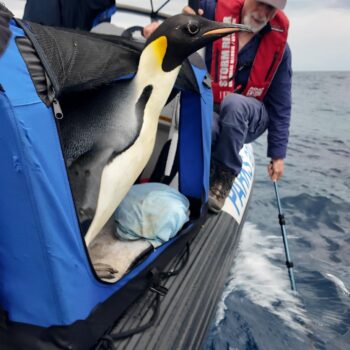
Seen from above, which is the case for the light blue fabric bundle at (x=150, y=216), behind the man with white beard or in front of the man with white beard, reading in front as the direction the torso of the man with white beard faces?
in front

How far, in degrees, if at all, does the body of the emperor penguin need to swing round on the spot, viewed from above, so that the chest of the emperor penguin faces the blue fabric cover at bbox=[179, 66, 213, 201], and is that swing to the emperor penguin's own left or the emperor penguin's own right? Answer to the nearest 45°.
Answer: approximately 45° to the emperor penguin's own left

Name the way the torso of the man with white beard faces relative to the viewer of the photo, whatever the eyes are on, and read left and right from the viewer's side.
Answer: facing the viewer and to the left of the viewer

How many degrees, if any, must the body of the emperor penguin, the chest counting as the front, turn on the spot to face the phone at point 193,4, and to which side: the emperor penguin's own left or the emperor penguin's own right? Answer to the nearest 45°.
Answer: approximately 90° to the emperor penguin's own left

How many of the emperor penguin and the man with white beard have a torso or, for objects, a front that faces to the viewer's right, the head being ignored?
1

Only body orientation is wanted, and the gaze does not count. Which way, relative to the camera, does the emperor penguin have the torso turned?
to the viewer's right
